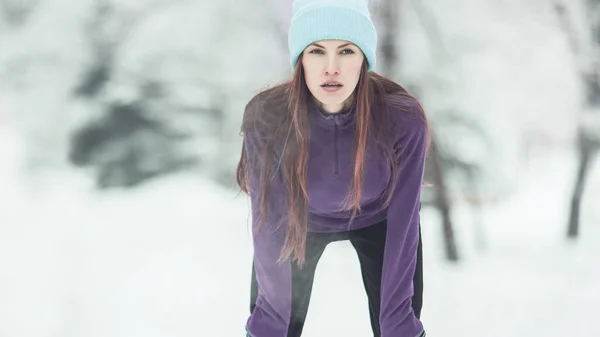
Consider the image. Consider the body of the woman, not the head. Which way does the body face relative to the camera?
toward the camera

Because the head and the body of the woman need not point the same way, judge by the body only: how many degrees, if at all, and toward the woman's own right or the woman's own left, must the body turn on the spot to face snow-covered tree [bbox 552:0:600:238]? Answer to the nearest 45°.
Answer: approximately 135° to the woman's own left

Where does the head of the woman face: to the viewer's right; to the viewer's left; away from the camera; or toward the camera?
toward the camera
